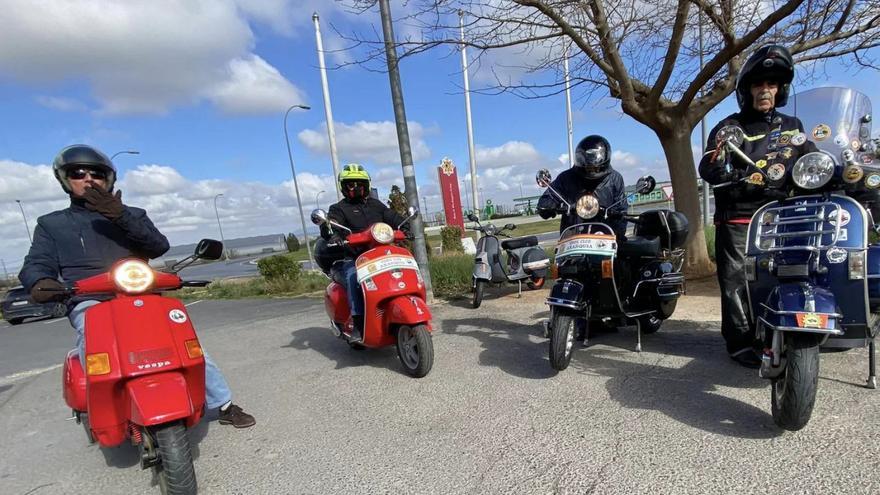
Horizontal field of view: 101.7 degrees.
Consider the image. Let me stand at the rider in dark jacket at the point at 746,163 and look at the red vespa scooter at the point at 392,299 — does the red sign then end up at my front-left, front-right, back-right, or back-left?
front-right

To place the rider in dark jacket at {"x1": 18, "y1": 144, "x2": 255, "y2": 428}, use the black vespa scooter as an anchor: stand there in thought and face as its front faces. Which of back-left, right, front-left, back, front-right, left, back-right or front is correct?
front

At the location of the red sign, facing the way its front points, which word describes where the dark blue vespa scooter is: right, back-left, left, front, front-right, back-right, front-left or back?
front

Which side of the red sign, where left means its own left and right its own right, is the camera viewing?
front

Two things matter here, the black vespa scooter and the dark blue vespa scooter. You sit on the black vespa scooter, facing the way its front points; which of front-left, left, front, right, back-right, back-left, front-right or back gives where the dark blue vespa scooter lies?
left

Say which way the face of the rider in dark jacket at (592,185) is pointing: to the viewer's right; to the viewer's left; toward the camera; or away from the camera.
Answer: toward the camera

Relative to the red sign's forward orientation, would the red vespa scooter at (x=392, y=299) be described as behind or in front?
in front

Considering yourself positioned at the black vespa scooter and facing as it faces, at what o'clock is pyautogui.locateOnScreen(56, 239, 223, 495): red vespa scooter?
The red vespa scooter is roughly at 12 o'clock from the black vespa scooter.

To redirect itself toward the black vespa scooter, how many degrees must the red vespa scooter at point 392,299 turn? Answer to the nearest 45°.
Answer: approximately 45° to its left

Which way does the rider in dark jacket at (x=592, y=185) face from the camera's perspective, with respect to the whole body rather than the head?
toward the camera

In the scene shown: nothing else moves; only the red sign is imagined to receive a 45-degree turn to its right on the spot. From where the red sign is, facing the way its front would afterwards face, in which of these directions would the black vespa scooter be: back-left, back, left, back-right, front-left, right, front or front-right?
front-left

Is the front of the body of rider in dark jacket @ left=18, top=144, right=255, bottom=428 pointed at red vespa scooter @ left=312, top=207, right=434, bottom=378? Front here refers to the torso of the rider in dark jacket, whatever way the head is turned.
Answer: no

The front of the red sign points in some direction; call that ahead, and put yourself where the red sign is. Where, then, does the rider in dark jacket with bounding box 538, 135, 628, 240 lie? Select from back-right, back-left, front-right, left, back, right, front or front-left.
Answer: front

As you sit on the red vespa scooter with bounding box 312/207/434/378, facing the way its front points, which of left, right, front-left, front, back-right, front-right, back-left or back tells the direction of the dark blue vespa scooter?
front

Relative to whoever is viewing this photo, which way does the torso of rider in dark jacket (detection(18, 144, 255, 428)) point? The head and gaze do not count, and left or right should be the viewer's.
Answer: facing the viewer

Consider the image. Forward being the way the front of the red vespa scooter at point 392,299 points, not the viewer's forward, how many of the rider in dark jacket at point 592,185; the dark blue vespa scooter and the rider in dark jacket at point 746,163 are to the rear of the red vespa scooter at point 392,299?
0

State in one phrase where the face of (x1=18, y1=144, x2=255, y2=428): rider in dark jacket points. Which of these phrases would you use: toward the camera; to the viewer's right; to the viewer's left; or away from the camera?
toward the camera

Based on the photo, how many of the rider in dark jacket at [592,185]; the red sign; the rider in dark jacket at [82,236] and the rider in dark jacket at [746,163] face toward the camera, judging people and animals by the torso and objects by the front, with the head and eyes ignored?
4

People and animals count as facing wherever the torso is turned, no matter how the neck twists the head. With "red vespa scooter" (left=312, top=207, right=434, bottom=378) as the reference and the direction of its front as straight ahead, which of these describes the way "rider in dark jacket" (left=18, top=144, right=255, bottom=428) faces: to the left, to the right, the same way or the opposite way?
the same way
